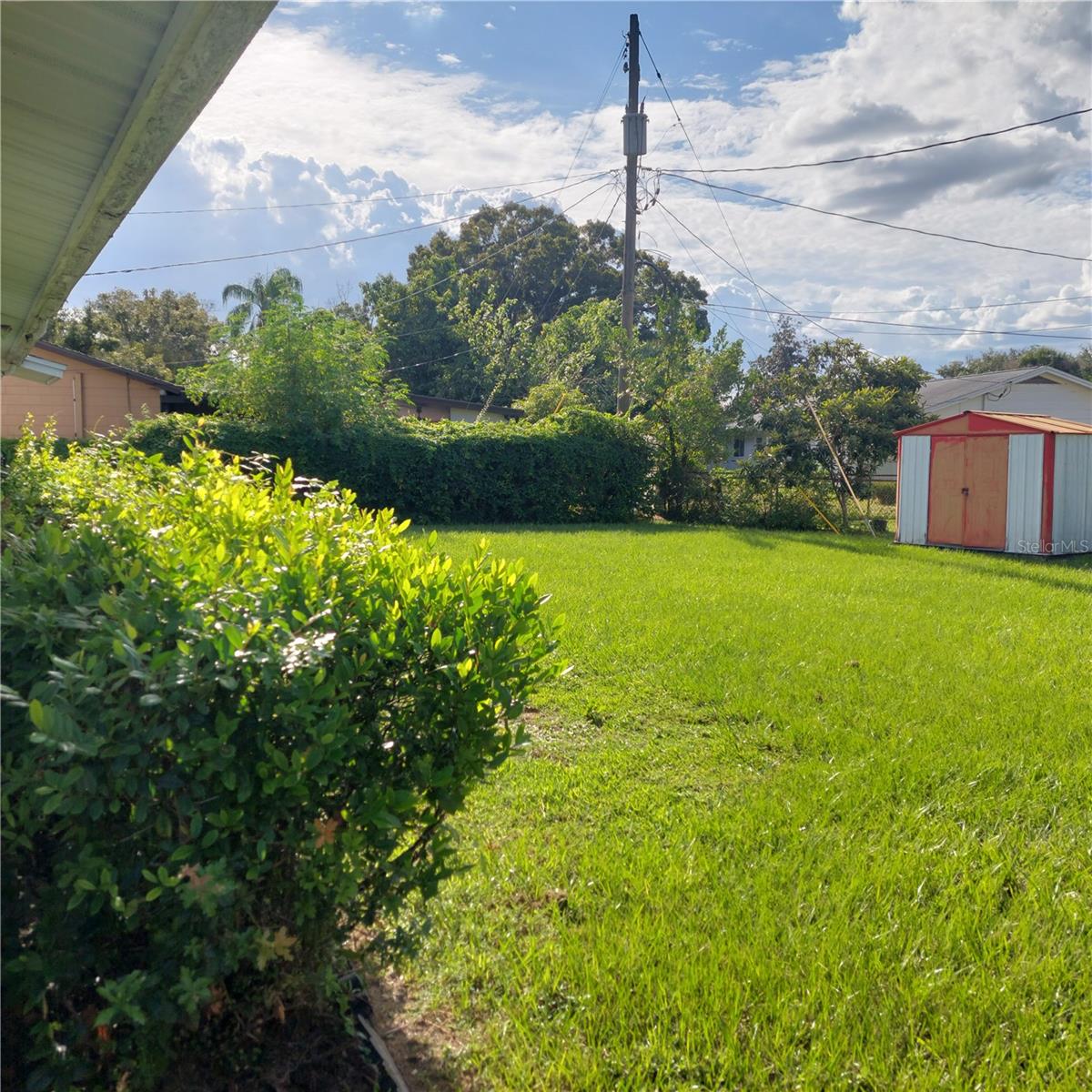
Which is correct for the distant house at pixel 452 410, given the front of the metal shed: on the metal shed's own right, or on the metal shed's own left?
on the metal shed's own right

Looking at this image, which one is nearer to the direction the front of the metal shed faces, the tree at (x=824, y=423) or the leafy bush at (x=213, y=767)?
the leafy bush

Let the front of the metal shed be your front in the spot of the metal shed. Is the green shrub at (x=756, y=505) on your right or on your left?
on your right

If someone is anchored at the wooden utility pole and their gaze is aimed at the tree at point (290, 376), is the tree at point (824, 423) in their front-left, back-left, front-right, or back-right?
back-left

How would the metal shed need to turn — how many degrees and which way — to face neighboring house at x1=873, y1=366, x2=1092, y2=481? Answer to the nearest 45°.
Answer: approximately 135° to its right

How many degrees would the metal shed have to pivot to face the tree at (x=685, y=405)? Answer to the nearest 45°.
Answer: approximately 90° to its right

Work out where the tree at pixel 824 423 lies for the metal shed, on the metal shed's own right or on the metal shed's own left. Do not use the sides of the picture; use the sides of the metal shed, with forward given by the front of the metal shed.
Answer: on the metal shed's own right

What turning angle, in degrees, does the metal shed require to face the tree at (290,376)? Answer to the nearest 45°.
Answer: approximately 45° to its right

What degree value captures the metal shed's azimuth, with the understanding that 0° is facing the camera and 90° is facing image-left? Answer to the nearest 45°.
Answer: approximately 45°
